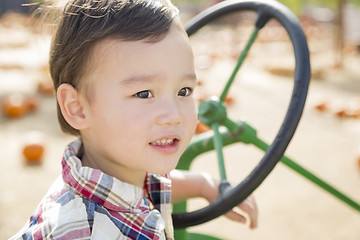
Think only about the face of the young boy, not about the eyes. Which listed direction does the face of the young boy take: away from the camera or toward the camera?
toward the camera

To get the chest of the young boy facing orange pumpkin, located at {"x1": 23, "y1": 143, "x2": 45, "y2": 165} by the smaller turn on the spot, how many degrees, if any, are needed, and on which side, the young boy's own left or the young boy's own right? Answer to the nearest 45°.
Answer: approximately 135° to the young boy's own left

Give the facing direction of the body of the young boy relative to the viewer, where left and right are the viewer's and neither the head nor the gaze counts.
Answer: facing the viewer and to the right of the viewer
